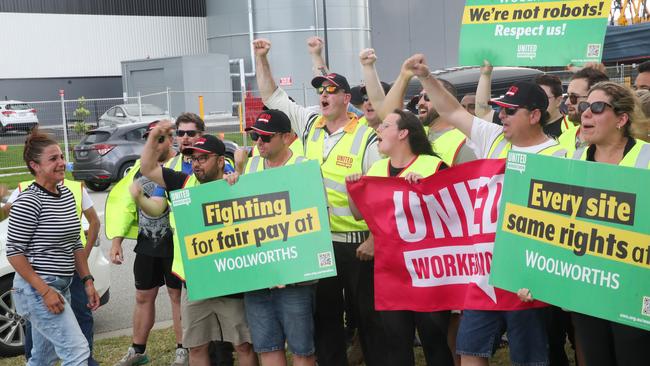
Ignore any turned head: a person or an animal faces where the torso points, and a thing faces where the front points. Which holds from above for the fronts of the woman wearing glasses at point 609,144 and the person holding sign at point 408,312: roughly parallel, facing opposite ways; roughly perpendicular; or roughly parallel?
roughly parallel

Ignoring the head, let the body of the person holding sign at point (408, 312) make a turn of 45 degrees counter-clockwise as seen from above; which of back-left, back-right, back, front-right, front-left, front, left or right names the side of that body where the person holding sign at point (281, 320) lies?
right

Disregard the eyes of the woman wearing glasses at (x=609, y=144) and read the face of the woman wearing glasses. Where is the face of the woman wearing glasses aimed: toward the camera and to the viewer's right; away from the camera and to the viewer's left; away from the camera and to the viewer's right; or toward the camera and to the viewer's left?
toward the camera and to the viewer's left

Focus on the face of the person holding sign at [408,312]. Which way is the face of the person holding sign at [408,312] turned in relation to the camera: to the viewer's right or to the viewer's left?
to the viewer's left

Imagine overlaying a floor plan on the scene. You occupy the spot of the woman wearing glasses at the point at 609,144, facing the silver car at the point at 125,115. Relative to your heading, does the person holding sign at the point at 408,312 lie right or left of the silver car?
left

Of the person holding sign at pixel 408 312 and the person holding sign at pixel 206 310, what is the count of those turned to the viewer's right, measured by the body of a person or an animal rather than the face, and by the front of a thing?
0

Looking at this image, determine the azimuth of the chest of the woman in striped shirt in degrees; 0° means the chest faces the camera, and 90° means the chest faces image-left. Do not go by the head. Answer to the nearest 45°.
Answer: approximately 315°

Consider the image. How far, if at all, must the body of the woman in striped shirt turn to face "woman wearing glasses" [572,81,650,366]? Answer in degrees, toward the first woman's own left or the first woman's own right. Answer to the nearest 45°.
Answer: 0° — they already face them

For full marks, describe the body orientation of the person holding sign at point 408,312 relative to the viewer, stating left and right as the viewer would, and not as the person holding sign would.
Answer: facing the viewer and to the left of the viewer

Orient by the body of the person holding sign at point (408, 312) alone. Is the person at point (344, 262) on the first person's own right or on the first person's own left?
on the first person's own right

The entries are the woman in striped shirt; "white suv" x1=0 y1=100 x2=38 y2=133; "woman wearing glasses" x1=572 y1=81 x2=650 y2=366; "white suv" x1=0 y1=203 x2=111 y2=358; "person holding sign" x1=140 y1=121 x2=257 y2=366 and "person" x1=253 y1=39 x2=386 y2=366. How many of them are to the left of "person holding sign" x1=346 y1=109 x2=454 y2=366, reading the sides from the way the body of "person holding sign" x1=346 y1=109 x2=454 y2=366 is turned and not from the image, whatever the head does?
1

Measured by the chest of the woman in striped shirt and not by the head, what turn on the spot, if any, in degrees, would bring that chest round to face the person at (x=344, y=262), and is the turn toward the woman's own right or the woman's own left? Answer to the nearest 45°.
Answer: approximately 45° to the woman's own left

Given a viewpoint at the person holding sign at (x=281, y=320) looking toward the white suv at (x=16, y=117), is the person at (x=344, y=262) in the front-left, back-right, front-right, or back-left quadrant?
front-right

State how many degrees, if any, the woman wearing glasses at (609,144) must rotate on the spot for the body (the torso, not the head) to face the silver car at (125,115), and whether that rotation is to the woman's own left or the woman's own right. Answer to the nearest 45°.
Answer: approximately 90° to the woman's own right

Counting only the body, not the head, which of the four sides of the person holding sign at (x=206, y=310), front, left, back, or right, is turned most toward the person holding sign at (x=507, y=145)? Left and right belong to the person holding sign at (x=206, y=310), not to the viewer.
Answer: left

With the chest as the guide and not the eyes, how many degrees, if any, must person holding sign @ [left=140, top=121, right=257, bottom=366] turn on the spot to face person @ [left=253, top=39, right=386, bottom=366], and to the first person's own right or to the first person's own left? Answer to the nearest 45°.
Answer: approximately 135° to the first person's own left
